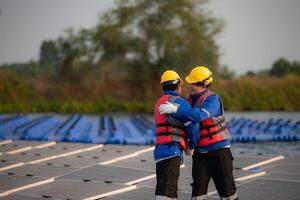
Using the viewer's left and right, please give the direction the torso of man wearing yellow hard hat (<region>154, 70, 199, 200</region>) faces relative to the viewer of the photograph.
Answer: facing away from the viewer and to the right of the viewer

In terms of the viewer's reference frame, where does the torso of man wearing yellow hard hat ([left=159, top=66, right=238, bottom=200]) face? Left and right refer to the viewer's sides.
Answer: facing to the left of the viewer

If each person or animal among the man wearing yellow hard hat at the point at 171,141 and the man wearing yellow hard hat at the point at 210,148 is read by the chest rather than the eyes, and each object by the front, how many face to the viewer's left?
1

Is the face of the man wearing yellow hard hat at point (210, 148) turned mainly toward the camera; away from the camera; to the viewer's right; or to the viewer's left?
to the viewer's left

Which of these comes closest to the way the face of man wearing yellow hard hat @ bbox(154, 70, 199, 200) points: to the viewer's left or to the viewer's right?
to the viewer's right
